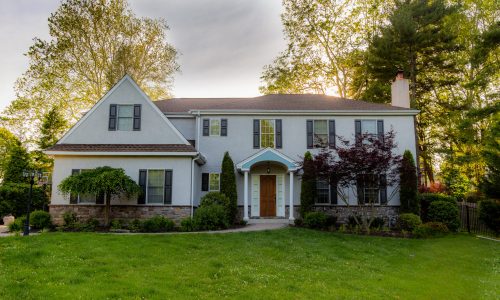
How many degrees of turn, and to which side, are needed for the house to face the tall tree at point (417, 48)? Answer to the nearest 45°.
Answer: approximately 135° to its left

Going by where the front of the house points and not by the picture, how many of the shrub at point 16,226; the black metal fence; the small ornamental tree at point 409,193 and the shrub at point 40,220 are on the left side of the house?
2

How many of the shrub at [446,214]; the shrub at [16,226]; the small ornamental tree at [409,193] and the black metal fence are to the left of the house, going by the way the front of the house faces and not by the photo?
3

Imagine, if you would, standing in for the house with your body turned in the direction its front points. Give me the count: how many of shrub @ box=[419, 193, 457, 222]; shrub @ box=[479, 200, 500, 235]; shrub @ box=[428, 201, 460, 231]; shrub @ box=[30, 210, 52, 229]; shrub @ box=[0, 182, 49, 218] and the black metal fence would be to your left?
4

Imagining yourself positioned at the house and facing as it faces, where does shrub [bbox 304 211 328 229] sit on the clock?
The shrub is roughly at 10 o'clock from the house.

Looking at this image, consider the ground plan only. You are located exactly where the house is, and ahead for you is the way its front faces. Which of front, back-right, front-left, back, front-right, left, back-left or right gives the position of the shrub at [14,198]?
right

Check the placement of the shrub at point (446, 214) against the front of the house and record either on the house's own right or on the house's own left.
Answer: on the house's own left

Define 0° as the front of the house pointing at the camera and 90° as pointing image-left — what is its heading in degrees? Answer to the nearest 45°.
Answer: approximately 0°

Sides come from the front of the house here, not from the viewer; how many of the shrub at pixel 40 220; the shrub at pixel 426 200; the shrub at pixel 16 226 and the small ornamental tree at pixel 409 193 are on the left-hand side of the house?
2

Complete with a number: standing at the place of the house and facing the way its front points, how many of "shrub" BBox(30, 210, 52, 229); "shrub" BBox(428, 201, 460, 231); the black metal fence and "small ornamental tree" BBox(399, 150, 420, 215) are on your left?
3

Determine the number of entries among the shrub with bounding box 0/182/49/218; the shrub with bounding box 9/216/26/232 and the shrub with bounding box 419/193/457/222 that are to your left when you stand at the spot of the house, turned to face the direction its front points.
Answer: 1

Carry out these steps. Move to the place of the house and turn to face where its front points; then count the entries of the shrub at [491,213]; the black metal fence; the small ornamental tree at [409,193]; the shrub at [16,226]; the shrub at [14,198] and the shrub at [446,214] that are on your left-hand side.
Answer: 4

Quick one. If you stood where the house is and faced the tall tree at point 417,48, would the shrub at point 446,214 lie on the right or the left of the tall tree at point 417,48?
right

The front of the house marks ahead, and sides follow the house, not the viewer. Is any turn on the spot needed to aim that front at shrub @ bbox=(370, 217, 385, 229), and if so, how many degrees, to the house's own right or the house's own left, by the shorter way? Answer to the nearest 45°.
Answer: approximately 90° to the house's own left

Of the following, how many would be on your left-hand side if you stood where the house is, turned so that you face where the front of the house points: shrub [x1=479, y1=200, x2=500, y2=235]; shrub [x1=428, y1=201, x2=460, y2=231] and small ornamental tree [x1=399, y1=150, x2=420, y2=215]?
3

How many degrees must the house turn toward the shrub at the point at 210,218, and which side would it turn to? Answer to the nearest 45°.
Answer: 0° — it already faces it

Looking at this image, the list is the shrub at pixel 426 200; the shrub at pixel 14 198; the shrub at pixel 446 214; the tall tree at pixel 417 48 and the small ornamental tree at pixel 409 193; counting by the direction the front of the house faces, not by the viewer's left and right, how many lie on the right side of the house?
1

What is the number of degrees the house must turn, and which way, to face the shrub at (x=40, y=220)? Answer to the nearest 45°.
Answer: approximately 45° to its right

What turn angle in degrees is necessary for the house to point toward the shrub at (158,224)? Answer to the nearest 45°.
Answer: approximately 45° to its right

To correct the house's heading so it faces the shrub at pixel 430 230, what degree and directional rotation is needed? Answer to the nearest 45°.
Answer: approximately 90° to its left

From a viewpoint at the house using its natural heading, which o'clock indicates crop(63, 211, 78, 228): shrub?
The shrub is roughly at 2 o'clock from the house.
